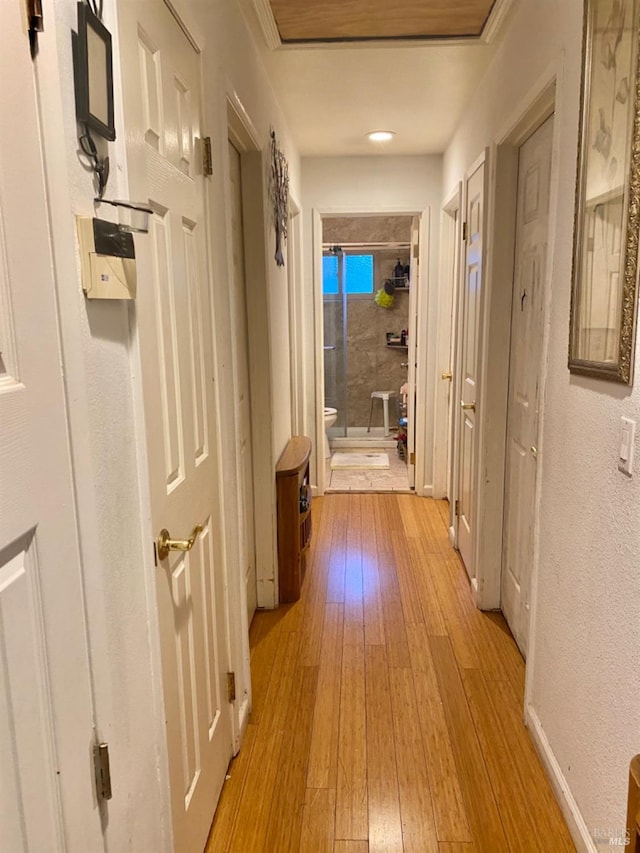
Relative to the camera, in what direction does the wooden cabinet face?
facing to the right of the viewer

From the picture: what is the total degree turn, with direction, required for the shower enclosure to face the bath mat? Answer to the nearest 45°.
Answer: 0° — it already faces it

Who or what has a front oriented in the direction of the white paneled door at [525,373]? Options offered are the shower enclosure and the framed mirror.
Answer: the shower enclosure

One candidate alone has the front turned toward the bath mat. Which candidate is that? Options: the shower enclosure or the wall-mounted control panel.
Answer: the shower enclosure

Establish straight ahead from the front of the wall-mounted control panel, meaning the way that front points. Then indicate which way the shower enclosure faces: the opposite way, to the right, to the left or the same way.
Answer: to the right

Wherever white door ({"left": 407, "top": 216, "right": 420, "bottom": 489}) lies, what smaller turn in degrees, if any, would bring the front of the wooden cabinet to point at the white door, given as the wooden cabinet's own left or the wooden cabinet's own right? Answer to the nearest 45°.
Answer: approximately 45° to the wooden cabinet's own left

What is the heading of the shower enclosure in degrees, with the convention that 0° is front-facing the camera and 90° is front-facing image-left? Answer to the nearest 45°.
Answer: approximately 0°

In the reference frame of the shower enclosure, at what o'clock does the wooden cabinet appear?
The wooden cabinet is roughly at 12 o'clock from the shower enclosure.

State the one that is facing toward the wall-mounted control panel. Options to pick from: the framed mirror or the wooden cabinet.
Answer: the framed mirror

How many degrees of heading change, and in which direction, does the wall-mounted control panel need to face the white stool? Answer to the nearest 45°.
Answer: approximately 90° to its left

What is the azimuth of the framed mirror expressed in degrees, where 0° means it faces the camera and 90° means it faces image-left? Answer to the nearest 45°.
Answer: approximately 45°
